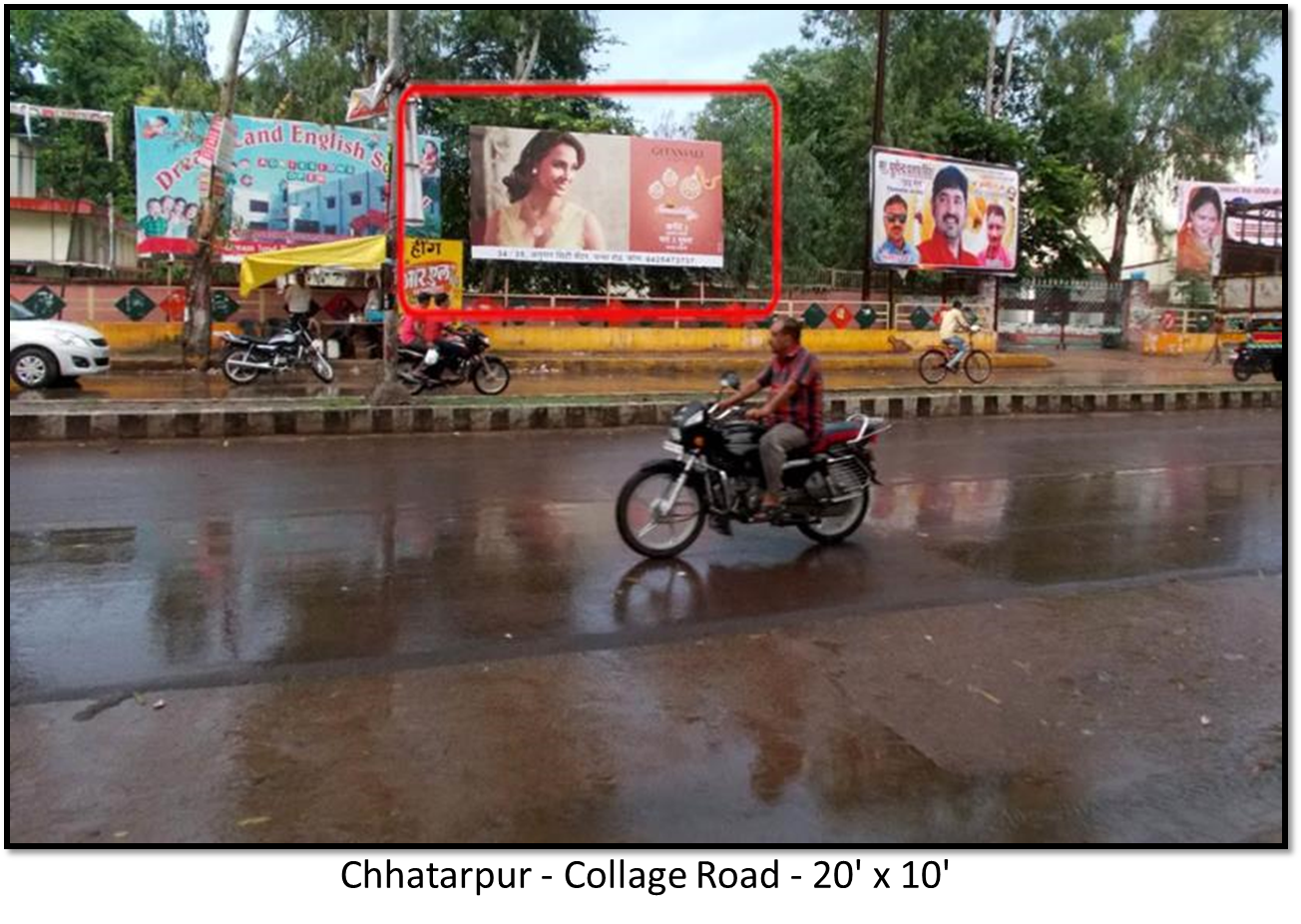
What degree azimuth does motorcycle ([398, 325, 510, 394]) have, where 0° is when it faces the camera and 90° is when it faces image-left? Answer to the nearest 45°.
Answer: approximately 270°

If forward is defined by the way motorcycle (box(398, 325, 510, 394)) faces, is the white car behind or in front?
behind

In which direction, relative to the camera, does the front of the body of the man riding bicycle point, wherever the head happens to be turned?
to the viewer's right

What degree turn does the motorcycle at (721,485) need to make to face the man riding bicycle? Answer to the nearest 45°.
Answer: approximately 135° to its right

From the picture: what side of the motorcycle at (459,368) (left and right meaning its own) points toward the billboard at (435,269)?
left

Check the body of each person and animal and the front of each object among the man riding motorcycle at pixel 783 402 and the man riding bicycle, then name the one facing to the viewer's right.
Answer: the man riding bicycle

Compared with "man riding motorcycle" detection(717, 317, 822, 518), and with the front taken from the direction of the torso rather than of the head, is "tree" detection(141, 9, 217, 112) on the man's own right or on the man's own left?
on the man's own right
